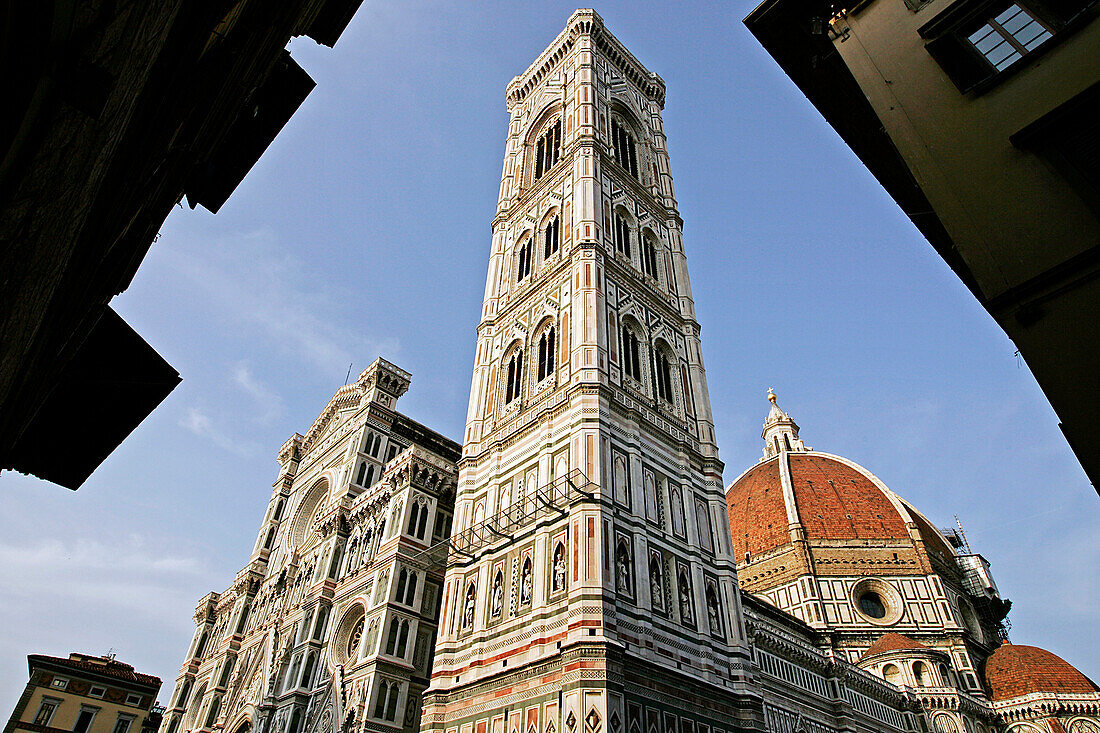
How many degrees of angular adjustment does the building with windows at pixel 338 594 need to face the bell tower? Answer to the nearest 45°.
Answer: approximately 90° to its left

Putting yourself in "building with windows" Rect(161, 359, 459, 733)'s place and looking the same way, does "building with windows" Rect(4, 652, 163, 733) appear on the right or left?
on its right

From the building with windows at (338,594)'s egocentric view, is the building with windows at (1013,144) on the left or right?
on its left

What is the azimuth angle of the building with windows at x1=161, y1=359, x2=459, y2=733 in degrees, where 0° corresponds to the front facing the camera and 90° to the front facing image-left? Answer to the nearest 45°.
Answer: approximately 45°

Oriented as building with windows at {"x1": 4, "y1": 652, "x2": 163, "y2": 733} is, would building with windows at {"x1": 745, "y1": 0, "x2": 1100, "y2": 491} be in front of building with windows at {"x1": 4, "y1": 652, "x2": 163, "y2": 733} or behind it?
in front

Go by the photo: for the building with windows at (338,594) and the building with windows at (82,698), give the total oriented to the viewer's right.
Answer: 0

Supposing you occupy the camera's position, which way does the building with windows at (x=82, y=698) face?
facing the viewer
